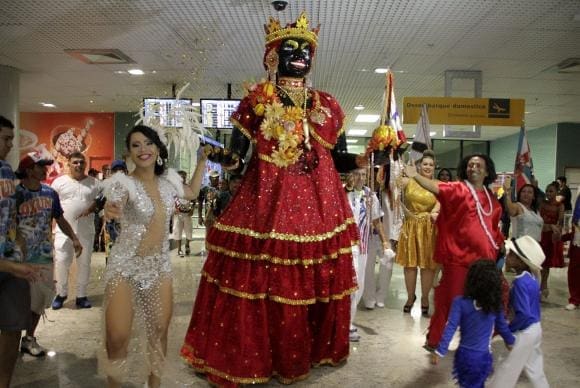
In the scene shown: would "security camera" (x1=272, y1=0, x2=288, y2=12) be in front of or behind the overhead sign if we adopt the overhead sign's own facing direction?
in front

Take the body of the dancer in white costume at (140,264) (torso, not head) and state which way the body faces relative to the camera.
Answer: toward the camera

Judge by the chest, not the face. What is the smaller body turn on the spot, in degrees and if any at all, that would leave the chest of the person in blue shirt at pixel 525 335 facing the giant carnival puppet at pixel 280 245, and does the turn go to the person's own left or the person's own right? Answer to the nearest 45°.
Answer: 0° — they already face it

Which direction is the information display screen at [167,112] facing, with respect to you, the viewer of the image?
facing the viewer

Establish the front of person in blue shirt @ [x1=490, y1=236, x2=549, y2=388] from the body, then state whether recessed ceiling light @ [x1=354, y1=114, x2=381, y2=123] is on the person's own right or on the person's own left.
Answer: on the person's own right

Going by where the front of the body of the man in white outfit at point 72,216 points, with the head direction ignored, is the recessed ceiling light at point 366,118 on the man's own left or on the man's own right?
on the man's own left

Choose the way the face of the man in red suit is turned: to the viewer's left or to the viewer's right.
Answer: to the viewer's left

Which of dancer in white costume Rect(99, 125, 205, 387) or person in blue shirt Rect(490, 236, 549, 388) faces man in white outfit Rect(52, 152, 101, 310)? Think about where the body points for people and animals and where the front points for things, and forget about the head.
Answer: the person in blue shirt

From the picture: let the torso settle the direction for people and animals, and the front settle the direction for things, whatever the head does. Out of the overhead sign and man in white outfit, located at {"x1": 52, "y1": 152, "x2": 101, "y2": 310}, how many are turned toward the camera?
2

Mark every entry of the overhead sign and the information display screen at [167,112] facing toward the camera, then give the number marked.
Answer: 2

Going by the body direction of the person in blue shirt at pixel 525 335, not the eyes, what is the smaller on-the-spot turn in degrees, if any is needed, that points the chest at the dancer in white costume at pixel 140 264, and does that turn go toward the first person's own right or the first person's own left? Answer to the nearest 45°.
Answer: approximately 45° to the first person's own left

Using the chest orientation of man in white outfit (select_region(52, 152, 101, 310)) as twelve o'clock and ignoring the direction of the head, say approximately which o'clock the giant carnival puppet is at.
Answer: The giant carnival puppet is roughly at 11 o'clock from the man in white outfit.

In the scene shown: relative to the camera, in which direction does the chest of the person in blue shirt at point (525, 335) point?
to the viewer's left

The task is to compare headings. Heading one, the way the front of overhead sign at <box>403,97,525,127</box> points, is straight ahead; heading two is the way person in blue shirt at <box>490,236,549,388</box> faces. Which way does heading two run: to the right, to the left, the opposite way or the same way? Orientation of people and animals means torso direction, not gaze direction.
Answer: to the right
